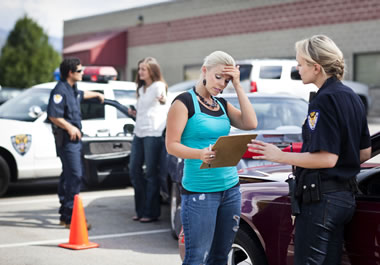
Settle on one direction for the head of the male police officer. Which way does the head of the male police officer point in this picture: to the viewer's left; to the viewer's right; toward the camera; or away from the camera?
to the viewer's right

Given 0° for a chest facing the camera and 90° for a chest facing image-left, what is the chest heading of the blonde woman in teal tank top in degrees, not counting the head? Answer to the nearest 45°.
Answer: approximately 315°

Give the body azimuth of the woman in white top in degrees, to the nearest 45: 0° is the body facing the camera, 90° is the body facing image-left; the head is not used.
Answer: approximately 45°

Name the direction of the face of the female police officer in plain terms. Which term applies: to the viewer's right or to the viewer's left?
to the viewer's left

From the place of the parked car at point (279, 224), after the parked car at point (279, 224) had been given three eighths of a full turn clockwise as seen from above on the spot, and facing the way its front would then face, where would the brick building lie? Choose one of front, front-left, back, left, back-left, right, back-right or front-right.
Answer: front-left
